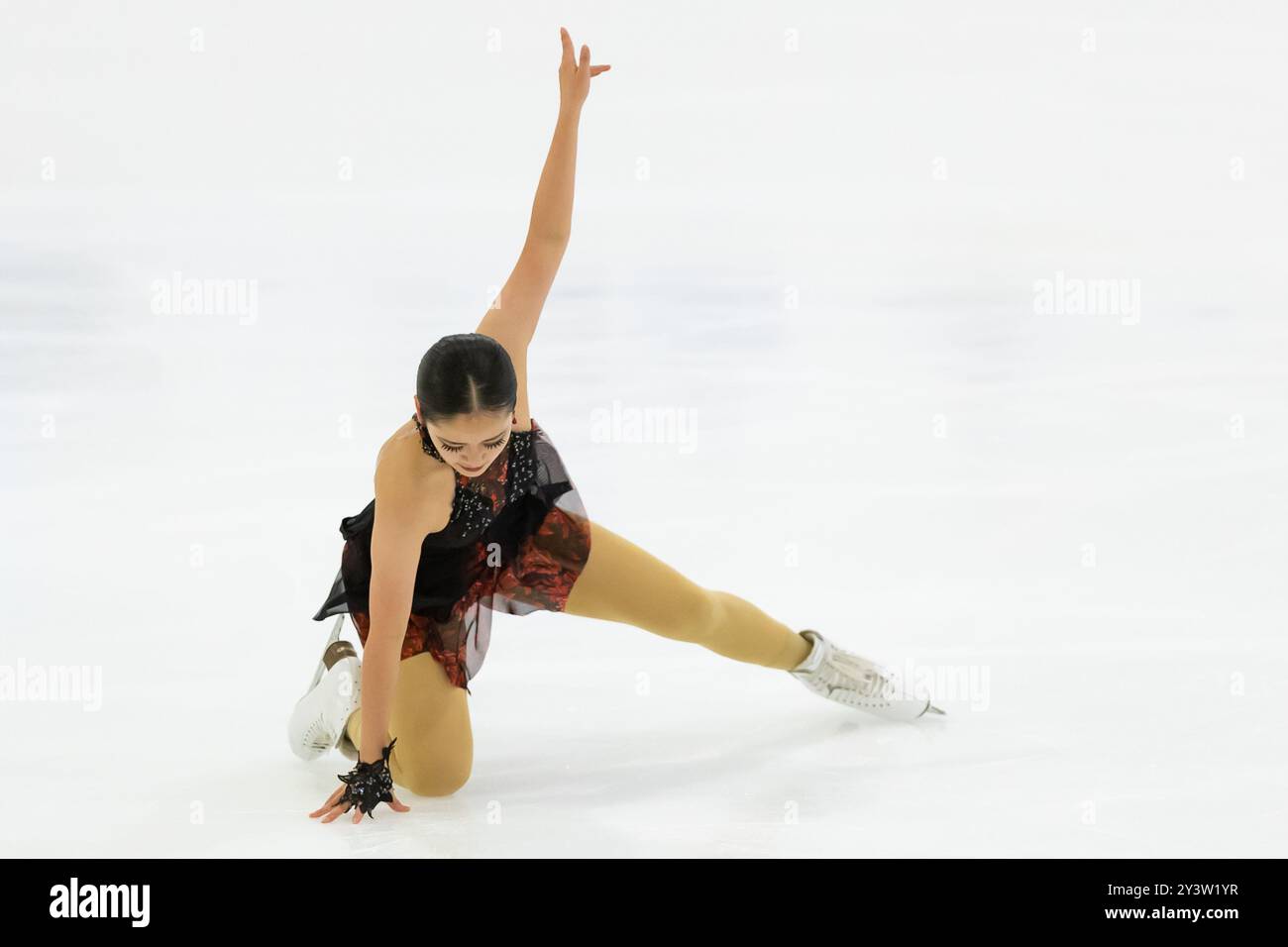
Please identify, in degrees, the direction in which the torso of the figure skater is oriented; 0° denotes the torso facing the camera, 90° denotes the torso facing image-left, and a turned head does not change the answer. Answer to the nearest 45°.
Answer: approximately 315°
